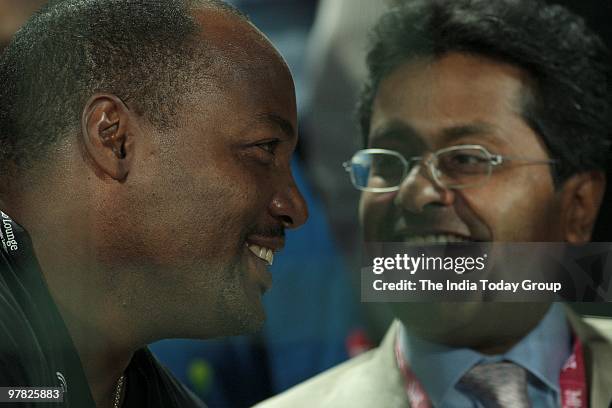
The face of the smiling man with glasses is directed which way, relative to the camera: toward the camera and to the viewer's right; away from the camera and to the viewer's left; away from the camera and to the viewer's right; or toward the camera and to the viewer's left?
toward the camera and to the viewer's left
